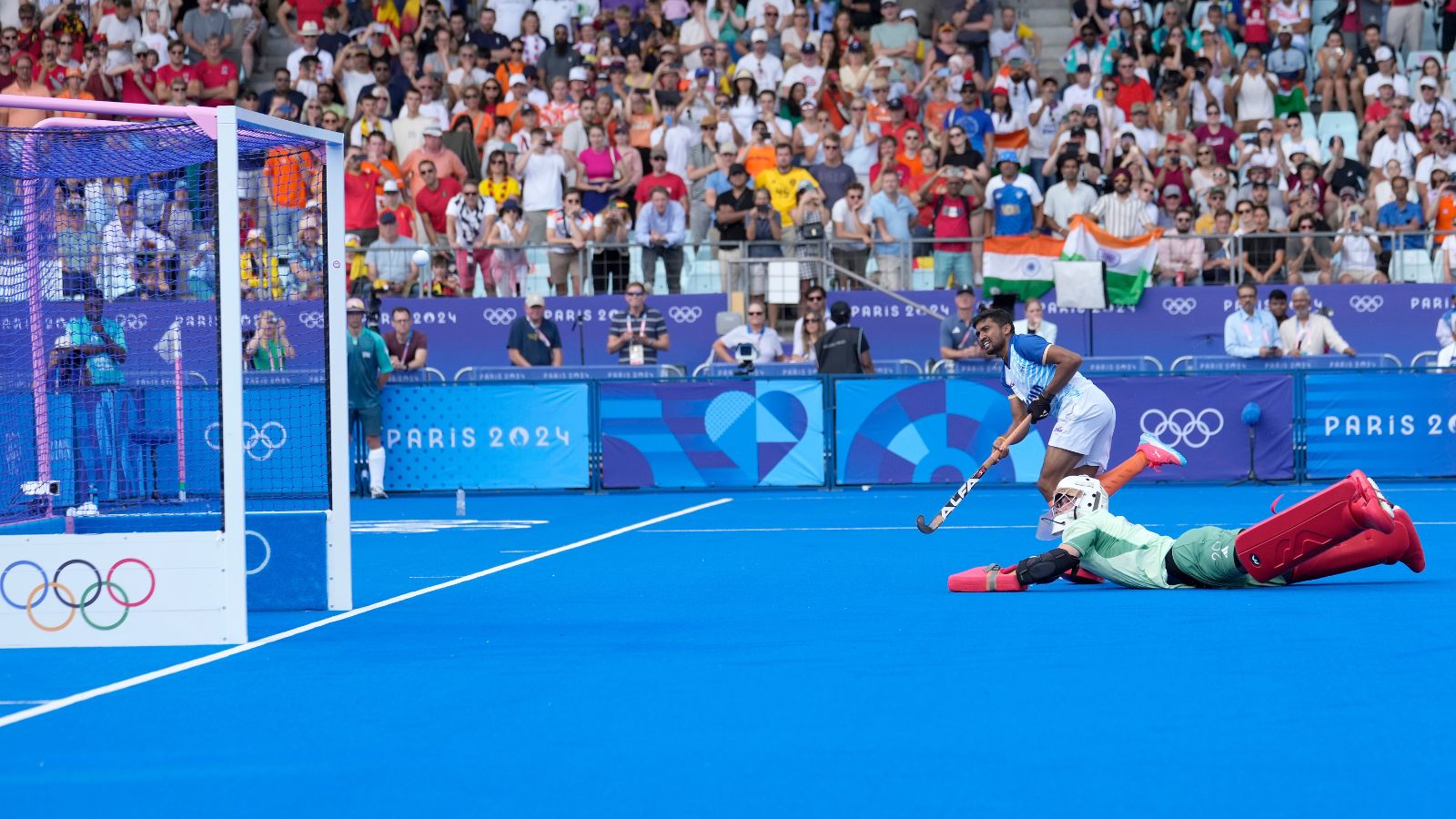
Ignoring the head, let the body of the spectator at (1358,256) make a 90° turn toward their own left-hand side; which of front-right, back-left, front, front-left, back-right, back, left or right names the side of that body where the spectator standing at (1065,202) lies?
back

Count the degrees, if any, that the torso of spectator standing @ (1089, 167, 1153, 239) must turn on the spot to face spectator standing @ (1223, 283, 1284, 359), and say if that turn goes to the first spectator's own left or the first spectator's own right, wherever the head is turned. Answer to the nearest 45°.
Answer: approximately 45° to the first spectator's own left

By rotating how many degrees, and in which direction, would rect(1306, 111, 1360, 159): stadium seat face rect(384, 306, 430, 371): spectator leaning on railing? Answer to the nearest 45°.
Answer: approximately 45° to its right

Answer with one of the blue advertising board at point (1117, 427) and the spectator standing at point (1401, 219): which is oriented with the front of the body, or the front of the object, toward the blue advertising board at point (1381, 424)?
the spectator standing

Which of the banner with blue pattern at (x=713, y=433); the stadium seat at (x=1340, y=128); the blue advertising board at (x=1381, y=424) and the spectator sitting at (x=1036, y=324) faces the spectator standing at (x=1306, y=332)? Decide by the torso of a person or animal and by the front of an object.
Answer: the stadium seat

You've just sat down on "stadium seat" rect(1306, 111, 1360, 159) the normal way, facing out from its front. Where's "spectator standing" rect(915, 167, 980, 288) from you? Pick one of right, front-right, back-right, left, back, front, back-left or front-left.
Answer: front-right

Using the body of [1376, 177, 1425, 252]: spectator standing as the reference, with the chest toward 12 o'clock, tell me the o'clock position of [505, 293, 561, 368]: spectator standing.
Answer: [505, 293, 561, 368]: spectator standing is roughly at 2 o'clock from [1376, 177, 1425, 252]: spectator standing.

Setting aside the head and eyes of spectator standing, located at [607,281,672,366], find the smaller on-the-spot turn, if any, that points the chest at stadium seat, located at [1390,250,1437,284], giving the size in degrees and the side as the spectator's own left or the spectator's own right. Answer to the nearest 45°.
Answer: approximately 90° to the spectator's own left

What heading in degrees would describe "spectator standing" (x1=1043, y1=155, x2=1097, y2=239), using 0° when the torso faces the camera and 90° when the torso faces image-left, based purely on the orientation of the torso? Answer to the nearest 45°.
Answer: approximately 0°
